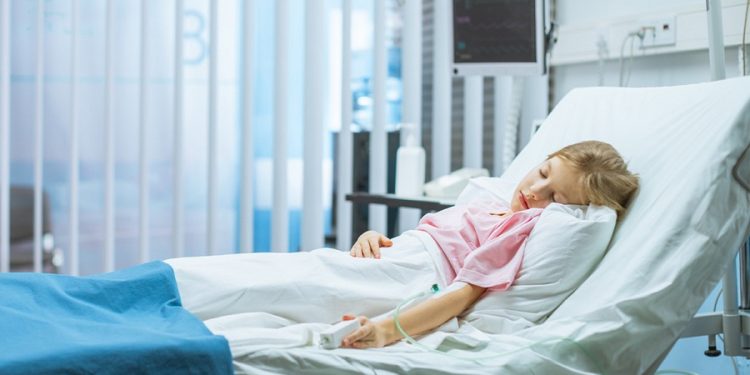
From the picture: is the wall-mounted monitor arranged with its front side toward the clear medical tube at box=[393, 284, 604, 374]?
yes

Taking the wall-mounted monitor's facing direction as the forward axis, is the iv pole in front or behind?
in front

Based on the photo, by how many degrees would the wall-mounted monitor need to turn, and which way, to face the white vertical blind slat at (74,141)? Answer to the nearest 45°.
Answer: approximately 90° to its right

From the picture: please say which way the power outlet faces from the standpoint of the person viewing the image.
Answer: facing the viewer and to the left of the viewer

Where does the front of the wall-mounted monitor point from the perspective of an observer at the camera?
facing the viewer

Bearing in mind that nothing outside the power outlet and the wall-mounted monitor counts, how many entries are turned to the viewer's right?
0

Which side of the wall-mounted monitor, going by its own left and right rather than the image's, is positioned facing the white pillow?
front

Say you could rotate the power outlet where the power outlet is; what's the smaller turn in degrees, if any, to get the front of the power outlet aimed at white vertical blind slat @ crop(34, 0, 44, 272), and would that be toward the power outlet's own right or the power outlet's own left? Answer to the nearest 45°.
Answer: approximately 45° to the power outlet's own right
